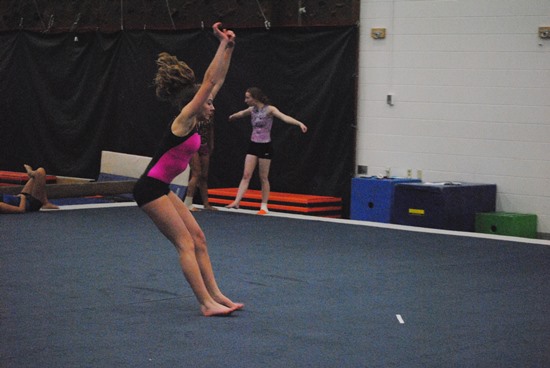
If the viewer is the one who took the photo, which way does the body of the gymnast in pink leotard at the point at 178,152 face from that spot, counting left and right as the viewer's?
facing to the right of the viewer

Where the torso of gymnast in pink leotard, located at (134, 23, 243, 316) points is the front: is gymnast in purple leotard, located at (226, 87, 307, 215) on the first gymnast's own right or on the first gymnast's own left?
on the first gymnast's own left
